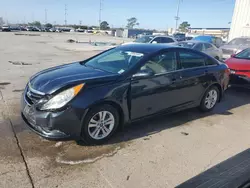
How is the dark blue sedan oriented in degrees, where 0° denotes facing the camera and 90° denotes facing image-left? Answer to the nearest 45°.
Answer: approximately 45°

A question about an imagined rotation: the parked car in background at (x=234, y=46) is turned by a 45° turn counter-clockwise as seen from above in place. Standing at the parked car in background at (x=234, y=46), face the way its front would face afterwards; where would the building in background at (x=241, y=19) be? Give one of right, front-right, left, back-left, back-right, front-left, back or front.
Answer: back

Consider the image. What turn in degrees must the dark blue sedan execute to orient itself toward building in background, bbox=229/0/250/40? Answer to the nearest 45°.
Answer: approximately 180°

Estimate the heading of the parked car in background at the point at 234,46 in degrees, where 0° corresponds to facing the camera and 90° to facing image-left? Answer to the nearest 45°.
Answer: approximately 45°

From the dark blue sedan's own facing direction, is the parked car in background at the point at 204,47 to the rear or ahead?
to the rear

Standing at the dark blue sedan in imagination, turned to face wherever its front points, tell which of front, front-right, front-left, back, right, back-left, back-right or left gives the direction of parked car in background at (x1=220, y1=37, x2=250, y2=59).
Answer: back

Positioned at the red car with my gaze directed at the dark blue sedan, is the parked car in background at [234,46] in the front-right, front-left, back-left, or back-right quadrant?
back-right

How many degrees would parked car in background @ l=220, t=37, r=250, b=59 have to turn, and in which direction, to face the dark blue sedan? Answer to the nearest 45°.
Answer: approximately 45° to its left

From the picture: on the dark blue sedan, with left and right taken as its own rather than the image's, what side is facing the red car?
back

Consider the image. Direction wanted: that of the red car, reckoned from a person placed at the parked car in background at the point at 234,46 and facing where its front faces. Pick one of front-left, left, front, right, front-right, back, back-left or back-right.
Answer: front-left

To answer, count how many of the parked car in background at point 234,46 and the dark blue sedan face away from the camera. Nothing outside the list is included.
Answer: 0
